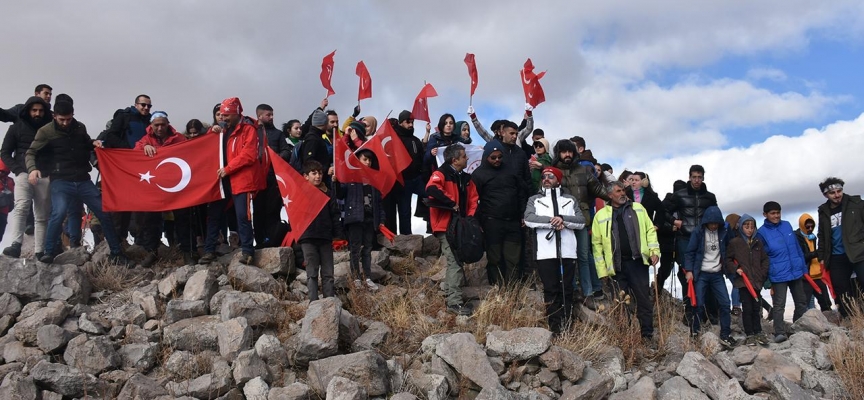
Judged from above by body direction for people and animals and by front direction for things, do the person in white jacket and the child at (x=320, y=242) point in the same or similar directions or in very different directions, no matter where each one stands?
same or similar directions

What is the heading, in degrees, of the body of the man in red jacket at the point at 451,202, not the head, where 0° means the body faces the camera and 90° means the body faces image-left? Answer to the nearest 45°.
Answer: approximately 315°

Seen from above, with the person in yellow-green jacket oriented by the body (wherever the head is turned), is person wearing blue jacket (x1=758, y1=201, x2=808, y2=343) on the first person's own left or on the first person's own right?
on the first person's own left

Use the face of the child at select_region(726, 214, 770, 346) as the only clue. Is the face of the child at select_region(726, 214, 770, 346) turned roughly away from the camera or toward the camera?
toward the camera

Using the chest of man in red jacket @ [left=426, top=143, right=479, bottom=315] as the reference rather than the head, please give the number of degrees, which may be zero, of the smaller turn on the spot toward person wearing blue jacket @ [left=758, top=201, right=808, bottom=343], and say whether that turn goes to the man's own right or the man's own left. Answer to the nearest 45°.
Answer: approximately 45° to the man's own left

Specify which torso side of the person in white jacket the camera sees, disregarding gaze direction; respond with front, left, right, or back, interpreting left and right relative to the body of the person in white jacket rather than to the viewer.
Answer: front

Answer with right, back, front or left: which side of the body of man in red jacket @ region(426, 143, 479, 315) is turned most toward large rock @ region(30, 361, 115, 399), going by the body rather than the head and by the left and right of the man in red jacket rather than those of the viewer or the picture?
right

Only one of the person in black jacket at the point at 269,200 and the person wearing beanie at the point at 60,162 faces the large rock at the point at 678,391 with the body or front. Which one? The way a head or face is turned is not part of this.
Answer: the person wearing beanie

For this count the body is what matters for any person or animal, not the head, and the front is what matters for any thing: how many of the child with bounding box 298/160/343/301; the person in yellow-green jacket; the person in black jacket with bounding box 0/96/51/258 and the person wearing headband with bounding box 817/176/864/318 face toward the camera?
4

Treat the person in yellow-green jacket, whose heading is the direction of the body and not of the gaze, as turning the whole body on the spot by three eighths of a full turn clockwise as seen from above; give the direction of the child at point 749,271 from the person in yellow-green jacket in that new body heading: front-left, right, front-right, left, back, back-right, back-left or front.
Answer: right

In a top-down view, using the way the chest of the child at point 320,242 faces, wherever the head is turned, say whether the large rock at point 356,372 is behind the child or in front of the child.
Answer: in front

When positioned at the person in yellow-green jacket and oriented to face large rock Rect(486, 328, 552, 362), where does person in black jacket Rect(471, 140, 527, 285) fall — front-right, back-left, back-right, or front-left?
front-right

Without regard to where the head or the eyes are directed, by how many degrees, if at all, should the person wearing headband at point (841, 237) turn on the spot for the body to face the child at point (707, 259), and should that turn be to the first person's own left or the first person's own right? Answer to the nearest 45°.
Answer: approximately 45° to the first person's own right

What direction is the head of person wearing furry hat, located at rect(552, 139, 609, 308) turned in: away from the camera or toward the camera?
toward the camera

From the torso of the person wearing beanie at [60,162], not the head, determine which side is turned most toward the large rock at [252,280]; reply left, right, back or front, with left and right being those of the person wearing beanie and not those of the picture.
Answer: left

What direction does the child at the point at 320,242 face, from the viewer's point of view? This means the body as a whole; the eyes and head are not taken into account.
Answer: toward the camera

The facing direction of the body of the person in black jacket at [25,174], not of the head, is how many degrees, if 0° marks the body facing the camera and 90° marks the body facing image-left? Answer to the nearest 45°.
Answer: approximately 0°
